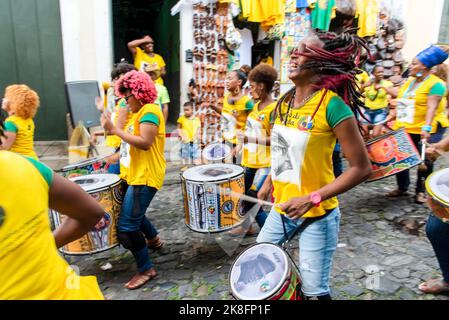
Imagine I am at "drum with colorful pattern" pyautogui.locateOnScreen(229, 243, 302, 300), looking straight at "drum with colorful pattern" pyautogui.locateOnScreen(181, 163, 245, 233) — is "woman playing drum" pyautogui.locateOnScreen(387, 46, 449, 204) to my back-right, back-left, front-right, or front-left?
front-right

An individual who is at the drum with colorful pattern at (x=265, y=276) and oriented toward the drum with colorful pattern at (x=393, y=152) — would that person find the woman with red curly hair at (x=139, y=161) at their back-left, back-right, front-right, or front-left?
front-left

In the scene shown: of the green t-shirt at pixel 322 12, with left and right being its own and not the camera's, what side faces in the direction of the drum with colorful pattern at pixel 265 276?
front

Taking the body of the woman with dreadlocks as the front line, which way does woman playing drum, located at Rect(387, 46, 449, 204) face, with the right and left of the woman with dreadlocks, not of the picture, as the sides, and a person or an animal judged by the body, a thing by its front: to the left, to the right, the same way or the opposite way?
the same way

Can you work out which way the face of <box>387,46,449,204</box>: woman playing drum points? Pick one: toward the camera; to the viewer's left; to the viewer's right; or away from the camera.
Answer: to the viewer's left

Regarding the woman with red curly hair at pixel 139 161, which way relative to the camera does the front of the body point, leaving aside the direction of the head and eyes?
to the viewer's left

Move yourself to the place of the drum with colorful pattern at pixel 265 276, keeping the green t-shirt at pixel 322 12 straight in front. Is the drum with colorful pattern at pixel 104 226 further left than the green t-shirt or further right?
left

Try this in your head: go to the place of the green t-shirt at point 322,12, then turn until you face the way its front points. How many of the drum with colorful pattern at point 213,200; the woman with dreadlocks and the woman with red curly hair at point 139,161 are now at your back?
0

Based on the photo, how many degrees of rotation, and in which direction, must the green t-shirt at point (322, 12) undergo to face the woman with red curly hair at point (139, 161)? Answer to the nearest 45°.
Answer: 0° — it already faces them

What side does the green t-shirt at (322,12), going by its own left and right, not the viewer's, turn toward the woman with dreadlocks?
front

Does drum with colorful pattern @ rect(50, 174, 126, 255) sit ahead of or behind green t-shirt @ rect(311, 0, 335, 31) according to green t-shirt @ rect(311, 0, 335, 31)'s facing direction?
ahead

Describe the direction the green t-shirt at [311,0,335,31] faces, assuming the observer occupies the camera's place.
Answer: facing the viewer

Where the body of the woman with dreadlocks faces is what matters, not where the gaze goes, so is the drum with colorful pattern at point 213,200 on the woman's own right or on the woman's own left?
on the woman's own right

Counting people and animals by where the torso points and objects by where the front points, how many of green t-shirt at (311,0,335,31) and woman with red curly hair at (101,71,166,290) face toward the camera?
1

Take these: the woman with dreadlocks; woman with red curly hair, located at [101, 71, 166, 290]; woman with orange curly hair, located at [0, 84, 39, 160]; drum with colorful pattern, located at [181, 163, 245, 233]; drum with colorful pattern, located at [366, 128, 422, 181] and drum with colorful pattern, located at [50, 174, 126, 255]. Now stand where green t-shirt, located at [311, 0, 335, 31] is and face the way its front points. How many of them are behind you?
0

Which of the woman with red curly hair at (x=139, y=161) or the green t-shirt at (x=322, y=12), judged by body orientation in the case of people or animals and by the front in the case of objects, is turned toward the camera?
the green t-shirt

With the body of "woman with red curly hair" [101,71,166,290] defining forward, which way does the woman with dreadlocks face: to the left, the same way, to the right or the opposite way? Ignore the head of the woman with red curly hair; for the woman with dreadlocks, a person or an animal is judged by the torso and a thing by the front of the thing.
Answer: the same way
